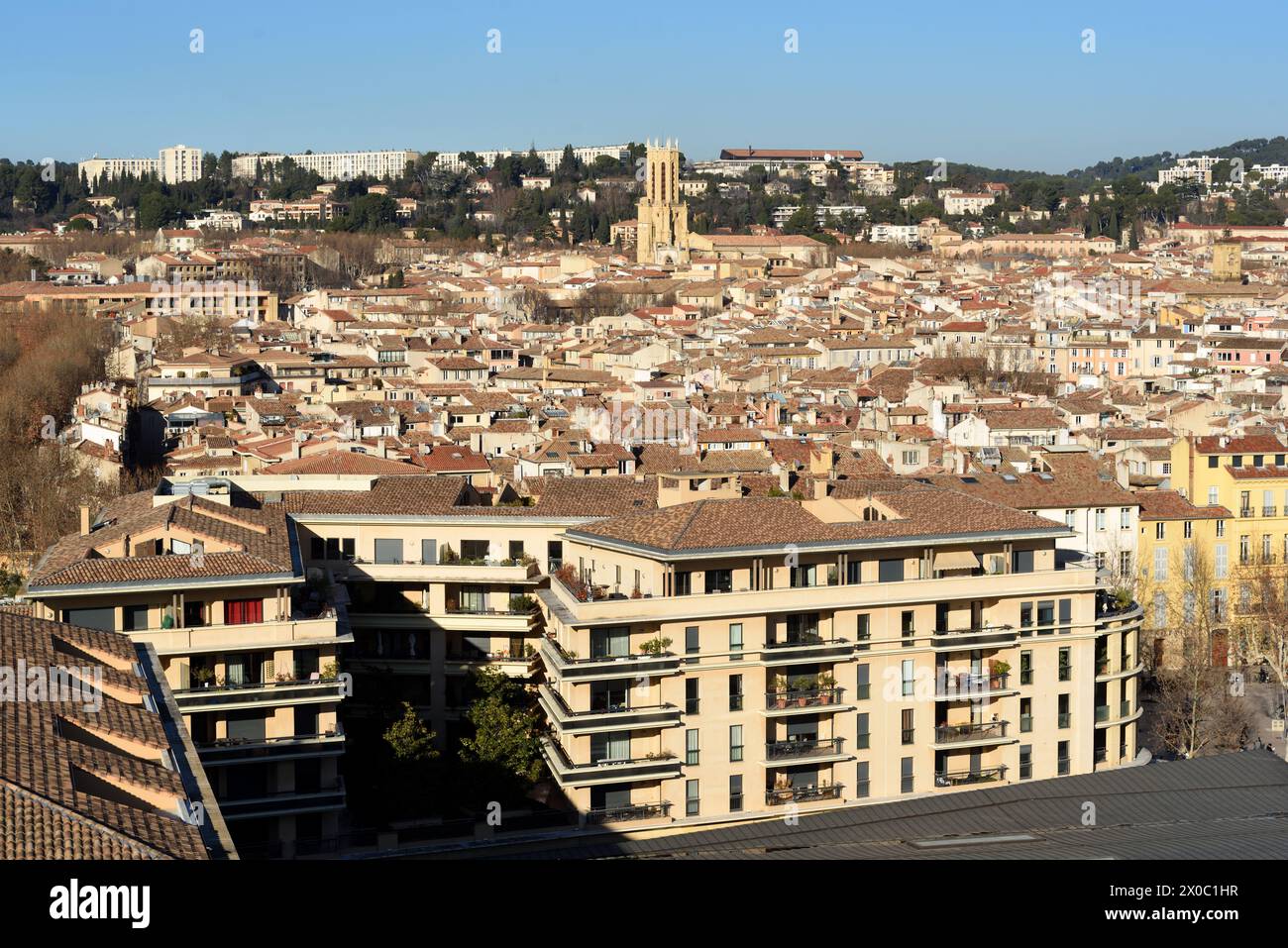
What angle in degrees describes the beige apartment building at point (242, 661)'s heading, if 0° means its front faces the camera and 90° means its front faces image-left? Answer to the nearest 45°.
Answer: approximately 0°

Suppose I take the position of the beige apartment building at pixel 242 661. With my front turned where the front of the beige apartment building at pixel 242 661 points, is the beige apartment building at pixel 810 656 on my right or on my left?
on my left

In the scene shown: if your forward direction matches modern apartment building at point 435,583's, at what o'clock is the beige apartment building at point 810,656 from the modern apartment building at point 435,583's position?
The beige apartment building is roughly at 10 o'clock from the modern apartment building.

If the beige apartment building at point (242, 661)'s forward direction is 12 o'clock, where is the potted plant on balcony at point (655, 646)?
The potted plant on balcony is roughly at 9 o'clock from the beige apartment building.

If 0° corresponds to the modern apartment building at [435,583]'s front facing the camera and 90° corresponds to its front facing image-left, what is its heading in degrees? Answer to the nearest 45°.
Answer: approximately 0°

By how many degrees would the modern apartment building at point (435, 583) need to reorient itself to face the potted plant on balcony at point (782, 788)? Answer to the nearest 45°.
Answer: approximately 45° to its left
